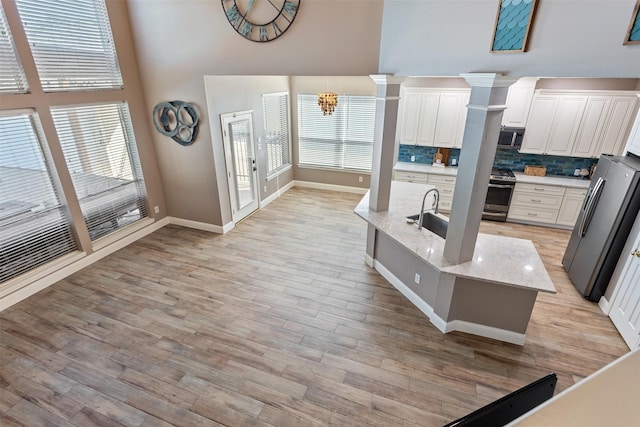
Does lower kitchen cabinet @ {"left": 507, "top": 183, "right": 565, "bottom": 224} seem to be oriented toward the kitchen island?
yes

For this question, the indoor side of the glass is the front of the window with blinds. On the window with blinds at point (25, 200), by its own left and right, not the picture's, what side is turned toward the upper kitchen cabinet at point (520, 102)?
front

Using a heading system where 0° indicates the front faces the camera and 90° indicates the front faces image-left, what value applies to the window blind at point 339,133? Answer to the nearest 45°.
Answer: approximately 0°

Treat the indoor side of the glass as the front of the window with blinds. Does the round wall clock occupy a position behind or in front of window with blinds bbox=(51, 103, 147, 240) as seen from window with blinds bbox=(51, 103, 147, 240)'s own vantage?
in front

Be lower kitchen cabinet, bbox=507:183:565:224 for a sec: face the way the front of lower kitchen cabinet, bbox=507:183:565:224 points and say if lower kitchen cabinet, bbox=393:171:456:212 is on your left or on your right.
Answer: on your right

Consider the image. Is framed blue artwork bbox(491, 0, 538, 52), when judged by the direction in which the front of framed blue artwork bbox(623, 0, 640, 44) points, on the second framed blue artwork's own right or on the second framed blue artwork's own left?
on the second framed blue artwork's own right

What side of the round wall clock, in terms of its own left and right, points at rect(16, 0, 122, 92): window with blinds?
right

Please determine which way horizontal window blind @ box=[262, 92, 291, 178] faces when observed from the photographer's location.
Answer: facing the viewer and to the right of the viewer

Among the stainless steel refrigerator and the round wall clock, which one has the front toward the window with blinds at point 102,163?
the stainless steel refrigerator

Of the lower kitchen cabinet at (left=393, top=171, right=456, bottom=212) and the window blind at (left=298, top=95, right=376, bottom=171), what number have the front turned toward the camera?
2

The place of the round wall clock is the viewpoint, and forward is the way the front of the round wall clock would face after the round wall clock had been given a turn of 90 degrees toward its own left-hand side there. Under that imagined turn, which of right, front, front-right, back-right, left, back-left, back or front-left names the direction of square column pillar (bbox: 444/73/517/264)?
front-right

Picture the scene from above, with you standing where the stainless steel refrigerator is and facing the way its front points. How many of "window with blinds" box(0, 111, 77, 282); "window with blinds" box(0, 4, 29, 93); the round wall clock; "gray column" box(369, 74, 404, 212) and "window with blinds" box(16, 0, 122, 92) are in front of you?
5
